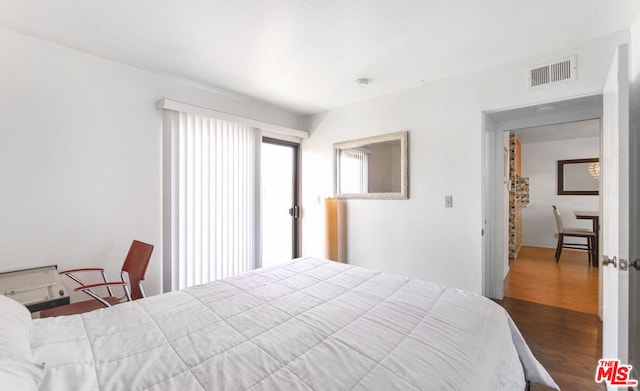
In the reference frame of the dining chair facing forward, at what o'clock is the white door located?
The white door is roughly at 3 o'clock from the dining chair.

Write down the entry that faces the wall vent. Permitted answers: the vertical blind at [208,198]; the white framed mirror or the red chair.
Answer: the vertical blind

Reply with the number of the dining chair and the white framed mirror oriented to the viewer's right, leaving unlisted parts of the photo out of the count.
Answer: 1

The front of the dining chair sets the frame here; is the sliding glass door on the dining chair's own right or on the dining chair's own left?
on the dining chair's own right

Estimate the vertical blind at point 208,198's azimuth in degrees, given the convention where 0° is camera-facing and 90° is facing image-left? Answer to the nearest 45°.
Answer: approximately 315°

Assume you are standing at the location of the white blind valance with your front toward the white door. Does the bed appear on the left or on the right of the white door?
right

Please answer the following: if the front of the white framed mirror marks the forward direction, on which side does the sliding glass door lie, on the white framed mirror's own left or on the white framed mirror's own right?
on the white framed mirror's own right

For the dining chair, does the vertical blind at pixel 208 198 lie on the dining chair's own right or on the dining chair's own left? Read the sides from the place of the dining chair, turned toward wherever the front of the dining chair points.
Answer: on the dining chair's own right
